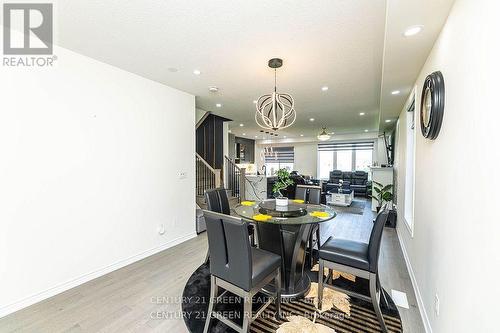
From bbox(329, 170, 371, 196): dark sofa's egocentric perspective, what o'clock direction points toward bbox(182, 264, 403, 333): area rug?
The area rug is roughly at 12 o'clock from the dark sofa.

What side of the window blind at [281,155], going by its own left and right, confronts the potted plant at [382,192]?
front

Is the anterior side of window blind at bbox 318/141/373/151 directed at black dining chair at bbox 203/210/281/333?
yes

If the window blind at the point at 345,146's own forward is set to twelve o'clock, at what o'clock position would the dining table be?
The dining table is roughly at 12 o'clock from the window blind.

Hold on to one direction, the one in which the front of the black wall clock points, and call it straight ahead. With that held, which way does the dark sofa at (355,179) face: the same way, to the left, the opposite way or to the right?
to the left

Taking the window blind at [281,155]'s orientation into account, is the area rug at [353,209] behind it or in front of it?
in front

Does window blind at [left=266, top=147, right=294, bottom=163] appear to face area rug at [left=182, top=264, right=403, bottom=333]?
yes

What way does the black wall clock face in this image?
to the viewer's left

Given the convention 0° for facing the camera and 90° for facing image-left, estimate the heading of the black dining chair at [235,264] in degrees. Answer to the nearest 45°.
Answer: approximately 225°

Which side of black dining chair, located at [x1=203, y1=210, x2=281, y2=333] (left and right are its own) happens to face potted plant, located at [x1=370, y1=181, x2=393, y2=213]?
front

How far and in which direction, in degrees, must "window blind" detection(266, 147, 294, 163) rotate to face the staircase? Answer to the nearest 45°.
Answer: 0° — it already faces it

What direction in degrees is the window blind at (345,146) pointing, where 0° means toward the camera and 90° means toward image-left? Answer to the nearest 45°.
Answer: approximately 0°

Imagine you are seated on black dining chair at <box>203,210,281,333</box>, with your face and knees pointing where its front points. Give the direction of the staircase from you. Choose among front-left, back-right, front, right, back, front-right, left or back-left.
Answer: front-left

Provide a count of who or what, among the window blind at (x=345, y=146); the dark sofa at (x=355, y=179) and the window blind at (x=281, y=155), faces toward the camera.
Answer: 3

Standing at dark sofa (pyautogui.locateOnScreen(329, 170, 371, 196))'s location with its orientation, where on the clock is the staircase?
The staircase is roughly at 1 o'clock from the dark sofa.
